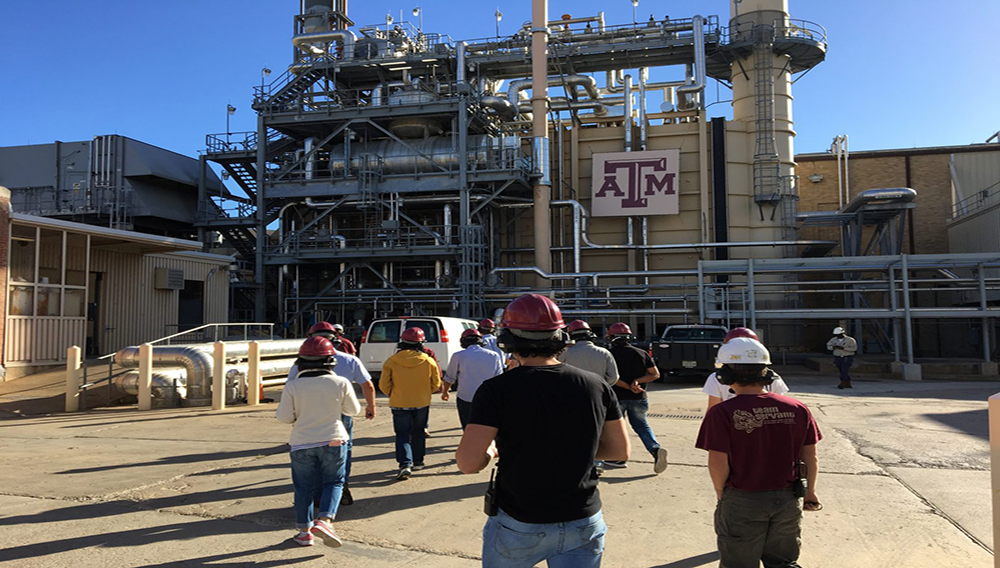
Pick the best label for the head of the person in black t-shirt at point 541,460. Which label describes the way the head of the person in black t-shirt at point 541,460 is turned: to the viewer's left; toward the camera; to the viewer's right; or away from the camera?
away from the camera

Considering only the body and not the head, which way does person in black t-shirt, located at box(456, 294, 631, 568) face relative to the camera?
away from the camera

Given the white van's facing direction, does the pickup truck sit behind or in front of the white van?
in front

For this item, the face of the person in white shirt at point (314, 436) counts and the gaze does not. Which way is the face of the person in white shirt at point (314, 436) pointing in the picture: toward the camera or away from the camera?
away from the camera

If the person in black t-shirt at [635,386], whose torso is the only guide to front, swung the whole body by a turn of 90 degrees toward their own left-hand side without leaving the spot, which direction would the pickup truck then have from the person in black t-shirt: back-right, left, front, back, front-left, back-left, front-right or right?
back-right

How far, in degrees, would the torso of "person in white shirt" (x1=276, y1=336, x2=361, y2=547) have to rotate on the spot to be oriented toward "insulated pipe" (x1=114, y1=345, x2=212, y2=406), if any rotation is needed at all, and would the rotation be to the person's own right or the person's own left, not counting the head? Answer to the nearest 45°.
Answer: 0° — they already face it

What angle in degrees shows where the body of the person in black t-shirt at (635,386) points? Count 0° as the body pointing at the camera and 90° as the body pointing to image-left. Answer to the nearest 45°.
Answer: approximately 135°

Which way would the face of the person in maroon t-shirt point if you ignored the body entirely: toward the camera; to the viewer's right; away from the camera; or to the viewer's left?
away from the camera
